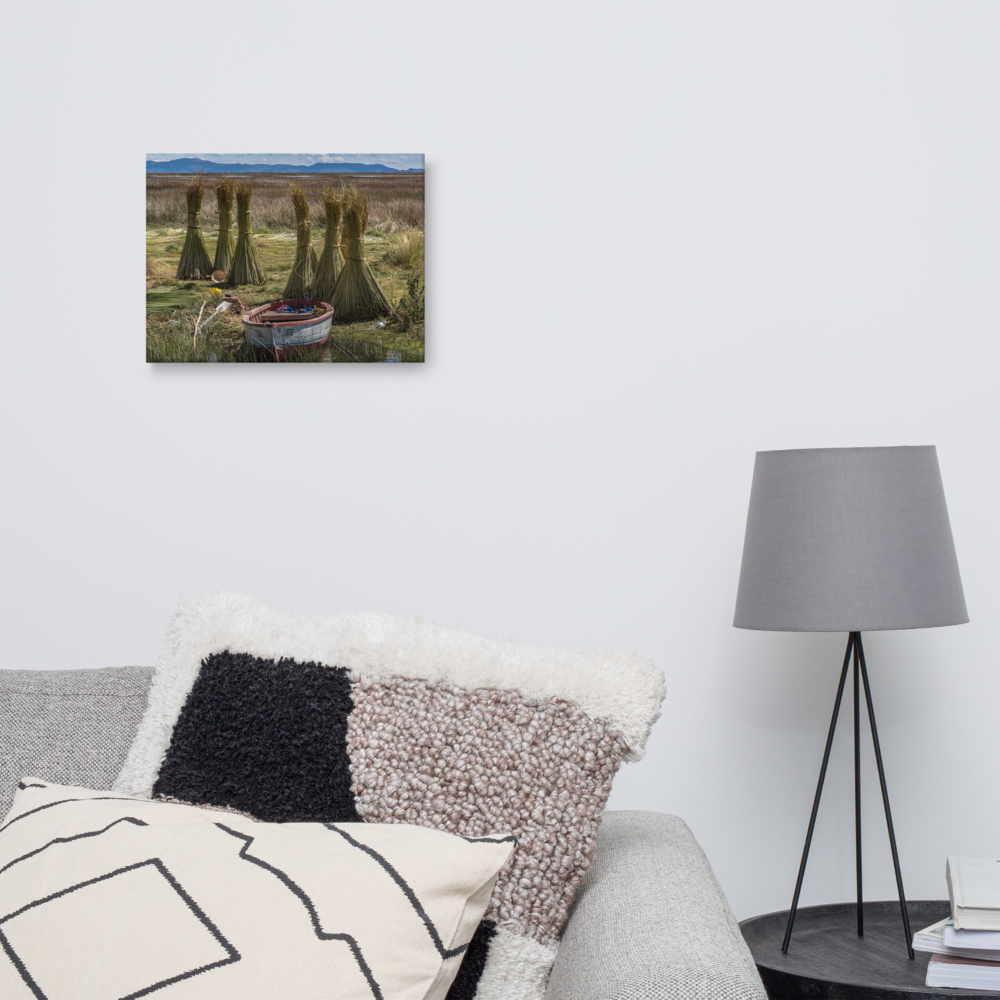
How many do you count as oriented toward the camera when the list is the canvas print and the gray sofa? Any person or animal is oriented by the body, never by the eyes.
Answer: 2

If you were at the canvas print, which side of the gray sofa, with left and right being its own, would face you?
back

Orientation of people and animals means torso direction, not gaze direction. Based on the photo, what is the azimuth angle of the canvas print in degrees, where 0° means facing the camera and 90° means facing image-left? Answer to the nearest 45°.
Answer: approximately 0°

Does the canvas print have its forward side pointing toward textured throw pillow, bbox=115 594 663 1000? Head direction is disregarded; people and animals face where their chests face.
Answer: yes

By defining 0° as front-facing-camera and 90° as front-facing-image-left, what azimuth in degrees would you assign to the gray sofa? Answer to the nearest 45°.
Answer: approximately 0°

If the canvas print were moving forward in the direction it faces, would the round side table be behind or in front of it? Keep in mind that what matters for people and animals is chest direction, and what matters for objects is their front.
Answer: in front

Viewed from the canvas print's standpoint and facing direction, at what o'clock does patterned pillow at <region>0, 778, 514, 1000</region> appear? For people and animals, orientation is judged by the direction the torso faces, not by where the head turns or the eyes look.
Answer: The patterned pillow is roughly at 12 o'clock from the canvas print.
